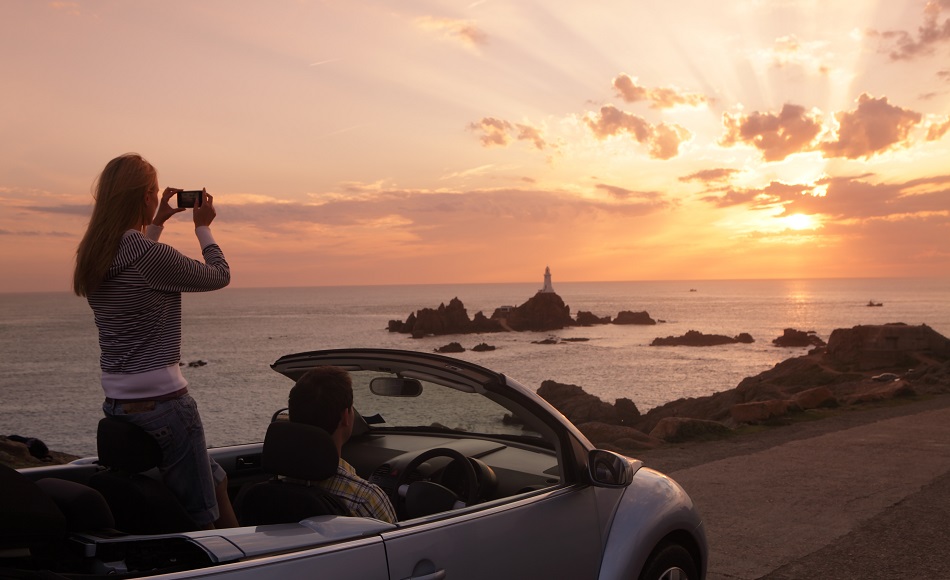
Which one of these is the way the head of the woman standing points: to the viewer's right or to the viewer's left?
to the viewer's right

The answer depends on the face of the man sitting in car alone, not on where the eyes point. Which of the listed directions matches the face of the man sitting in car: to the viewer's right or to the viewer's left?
to the viewer's right

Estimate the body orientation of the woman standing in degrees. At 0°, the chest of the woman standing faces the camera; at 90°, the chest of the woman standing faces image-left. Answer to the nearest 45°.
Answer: approximately 225°

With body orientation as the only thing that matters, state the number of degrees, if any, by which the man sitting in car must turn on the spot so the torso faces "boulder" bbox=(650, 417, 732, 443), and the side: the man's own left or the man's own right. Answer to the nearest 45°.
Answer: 0° — they already face it

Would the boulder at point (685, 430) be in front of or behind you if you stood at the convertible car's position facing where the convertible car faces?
in front

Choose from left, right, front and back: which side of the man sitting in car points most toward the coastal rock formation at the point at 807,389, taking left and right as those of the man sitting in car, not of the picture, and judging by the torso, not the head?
front

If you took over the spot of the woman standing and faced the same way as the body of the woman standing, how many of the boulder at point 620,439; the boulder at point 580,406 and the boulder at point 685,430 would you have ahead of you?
3

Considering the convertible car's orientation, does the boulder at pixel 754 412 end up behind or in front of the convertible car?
in front

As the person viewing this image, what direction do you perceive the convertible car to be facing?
facing away from the viewer and to the right of the viewer

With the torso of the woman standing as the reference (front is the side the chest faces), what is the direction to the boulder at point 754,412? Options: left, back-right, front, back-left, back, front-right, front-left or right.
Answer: front

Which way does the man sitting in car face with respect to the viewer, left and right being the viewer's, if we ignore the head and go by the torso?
facing away from the viewer and to the right of the viewer

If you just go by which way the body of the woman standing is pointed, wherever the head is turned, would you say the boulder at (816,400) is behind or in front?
in front

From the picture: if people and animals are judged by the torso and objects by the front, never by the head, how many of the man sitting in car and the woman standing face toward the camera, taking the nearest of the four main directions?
0
